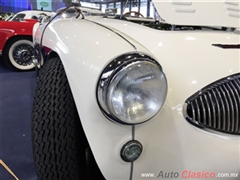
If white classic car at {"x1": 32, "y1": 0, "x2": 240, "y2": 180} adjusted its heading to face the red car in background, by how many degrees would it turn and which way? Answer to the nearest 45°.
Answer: approximately 180°

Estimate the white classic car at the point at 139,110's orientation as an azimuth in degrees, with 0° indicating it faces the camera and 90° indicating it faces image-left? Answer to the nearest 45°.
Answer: approximately 315°
